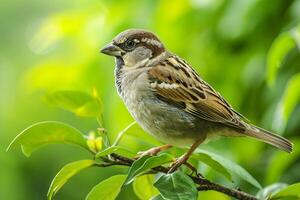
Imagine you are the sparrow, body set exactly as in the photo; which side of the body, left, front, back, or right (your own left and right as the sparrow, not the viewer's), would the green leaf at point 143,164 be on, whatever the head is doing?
front

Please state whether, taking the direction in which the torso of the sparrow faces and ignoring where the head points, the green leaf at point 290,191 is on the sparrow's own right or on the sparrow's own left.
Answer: on the sparrow's own left

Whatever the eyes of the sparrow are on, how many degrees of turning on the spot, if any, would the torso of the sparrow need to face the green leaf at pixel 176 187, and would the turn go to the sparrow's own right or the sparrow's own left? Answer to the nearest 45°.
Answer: approximately 90° to the sparrow's own left

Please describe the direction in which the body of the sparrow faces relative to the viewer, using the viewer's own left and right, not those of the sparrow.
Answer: facing to the left of the viewer
